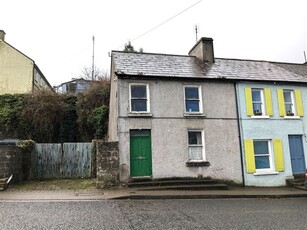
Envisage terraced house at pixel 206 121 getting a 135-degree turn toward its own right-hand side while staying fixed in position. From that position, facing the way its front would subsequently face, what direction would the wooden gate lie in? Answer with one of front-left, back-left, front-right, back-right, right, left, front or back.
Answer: front-left

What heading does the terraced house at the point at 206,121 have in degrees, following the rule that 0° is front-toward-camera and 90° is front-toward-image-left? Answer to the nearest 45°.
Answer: approximately 0°

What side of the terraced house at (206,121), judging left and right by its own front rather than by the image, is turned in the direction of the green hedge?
right
